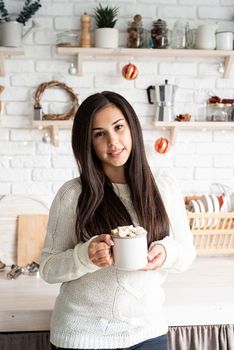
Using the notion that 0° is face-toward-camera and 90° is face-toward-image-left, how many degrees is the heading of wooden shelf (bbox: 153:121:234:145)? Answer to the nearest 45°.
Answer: approximately 0°

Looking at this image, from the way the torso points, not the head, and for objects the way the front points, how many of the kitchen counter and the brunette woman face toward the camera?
2

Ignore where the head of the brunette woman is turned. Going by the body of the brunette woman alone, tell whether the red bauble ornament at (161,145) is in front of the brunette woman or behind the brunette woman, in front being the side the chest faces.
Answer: behind

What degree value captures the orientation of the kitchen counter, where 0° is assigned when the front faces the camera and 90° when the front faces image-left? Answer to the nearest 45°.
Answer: approximately 0°

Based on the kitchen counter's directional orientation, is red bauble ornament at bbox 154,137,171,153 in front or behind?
behind

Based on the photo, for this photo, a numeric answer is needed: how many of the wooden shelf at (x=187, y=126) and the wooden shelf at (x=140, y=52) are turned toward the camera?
2
